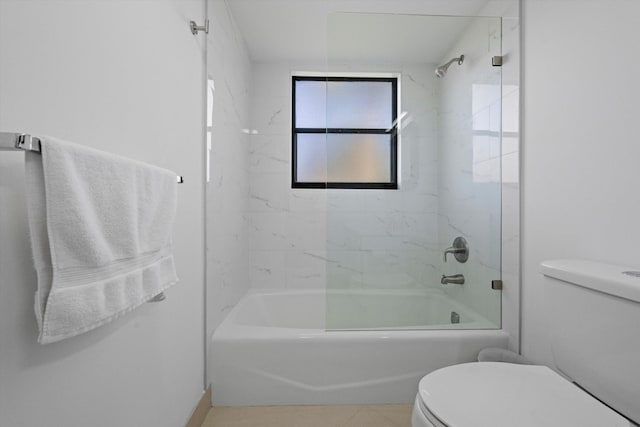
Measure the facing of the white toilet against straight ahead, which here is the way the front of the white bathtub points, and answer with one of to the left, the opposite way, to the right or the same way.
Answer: to the right

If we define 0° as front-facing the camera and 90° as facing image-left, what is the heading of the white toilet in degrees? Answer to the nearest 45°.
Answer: approximately 45°

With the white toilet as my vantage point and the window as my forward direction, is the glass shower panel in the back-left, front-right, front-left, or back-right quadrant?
front-right

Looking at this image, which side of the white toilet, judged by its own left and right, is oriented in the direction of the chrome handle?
right

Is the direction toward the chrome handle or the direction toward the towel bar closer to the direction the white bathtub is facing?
the towel bar

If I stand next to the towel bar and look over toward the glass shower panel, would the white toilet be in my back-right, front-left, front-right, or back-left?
front-right

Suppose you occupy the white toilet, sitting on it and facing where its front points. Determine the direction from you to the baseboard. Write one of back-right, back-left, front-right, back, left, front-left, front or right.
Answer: front-right

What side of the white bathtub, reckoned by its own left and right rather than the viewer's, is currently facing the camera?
front

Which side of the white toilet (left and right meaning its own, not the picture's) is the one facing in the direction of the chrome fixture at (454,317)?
right

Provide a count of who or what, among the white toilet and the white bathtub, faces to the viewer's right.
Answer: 0

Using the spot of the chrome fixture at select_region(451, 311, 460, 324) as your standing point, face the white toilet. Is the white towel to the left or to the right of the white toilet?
right
